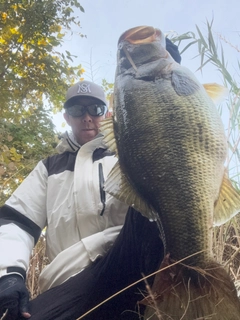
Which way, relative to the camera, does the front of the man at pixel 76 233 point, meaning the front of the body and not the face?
toward the camera
